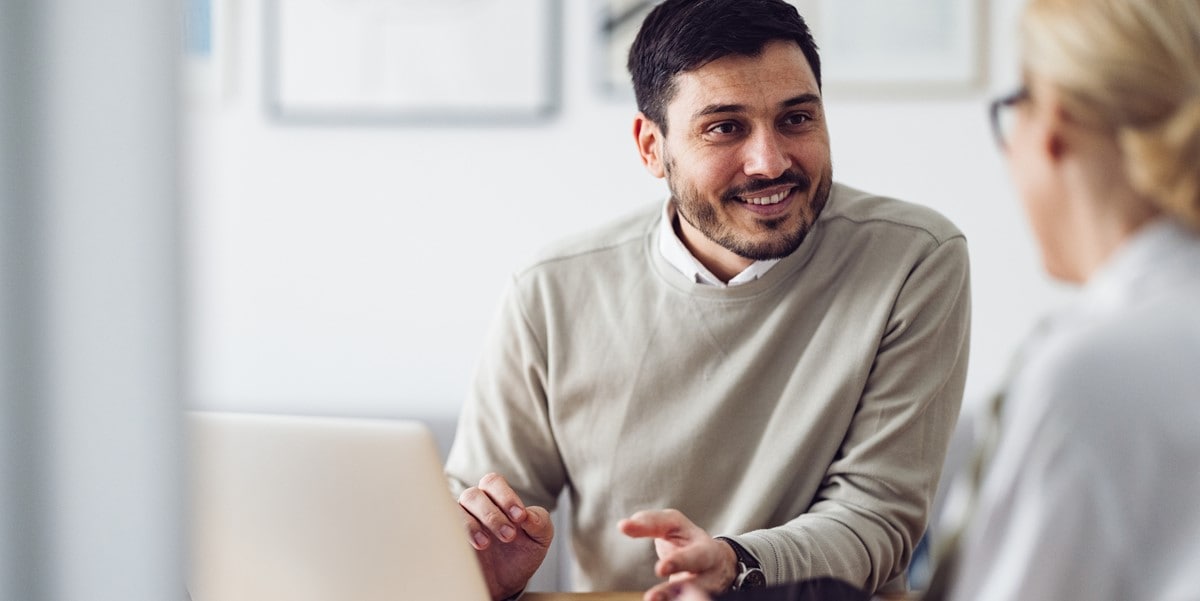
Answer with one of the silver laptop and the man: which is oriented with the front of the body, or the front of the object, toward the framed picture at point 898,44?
the silver laptop

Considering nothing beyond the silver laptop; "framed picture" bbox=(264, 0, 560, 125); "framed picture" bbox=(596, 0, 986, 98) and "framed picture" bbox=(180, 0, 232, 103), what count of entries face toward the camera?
3

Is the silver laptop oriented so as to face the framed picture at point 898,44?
yes

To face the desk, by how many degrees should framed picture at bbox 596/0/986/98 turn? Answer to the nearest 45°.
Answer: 0° — it already faces it

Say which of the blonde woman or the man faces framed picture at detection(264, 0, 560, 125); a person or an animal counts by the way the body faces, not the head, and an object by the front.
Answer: the blonde woman

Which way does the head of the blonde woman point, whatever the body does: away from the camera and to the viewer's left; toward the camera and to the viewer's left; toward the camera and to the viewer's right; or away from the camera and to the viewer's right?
away from the camera and to the viewer's left

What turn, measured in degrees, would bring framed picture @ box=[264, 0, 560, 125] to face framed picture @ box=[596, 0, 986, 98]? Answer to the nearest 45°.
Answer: approximately 90° to its left

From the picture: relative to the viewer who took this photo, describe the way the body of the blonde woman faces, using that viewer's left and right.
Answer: facing away from the viewer and to the left of the viewer

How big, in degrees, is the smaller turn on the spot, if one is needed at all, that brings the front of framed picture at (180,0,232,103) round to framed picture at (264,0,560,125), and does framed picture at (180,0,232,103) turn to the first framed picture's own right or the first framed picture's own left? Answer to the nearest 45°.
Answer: approximately 45° to the first framed picture's own left

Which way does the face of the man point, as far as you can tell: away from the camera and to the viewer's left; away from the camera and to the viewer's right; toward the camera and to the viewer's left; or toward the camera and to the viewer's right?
toward the camera and to the viewer's right
